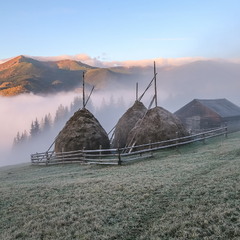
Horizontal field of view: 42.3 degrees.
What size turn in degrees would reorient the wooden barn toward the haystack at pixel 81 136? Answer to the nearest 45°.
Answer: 0° — it already faces it

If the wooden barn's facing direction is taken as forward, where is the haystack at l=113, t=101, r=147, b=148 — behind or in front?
in front

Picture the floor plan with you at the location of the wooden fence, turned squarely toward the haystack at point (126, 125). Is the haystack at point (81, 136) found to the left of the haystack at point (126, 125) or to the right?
left

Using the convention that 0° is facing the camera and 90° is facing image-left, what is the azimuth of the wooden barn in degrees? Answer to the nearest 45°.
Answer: approximately 45°

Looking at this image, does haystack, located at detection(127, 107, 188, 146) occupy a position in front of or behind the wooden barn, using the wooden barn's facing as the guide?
in front
